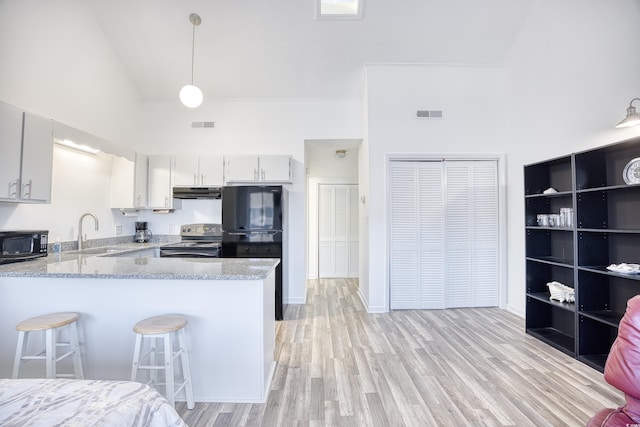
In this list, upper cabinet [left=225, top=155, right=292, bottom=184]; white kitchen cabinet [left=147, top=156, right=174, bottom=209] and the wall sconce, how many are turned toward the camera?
2

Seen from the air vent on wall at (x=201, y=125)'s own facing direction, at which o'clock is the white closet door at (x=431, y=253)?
The white closet door is roughly at 10 o'clock from the air vent on wall.

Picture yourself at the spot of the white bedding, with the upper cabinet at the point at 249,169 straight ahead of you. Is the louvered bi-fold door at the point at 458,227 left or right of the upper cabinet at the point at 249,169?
right

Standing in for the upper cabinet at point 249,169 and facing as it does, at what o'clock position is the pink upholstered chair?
The pink upholstered chair is roughly at 11 o'clock from the upper cabinet.

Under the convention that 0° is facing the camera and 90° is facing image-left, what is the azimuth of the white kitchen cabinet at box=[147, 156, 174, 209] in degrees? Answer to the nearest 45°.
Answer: approximately 0°

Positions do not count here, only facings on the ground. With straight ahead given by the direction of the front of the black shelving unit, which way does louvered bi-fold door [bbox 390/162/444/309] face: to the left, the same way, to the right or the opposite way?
to the left

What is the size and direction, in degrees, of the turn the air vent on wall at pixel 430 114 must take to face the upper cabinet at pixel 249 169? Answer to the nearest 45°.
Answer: approximately 90° to its right

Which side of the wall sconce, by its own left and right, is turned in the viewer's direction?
left

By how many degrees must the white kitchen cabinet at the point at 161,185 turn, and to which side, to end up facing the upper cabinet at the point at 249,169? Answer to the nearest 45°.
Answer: approximately 45° to its left

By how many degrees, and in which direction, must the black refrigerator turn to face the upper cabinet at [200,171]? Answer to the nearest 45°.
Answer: approximately 135° to its right
